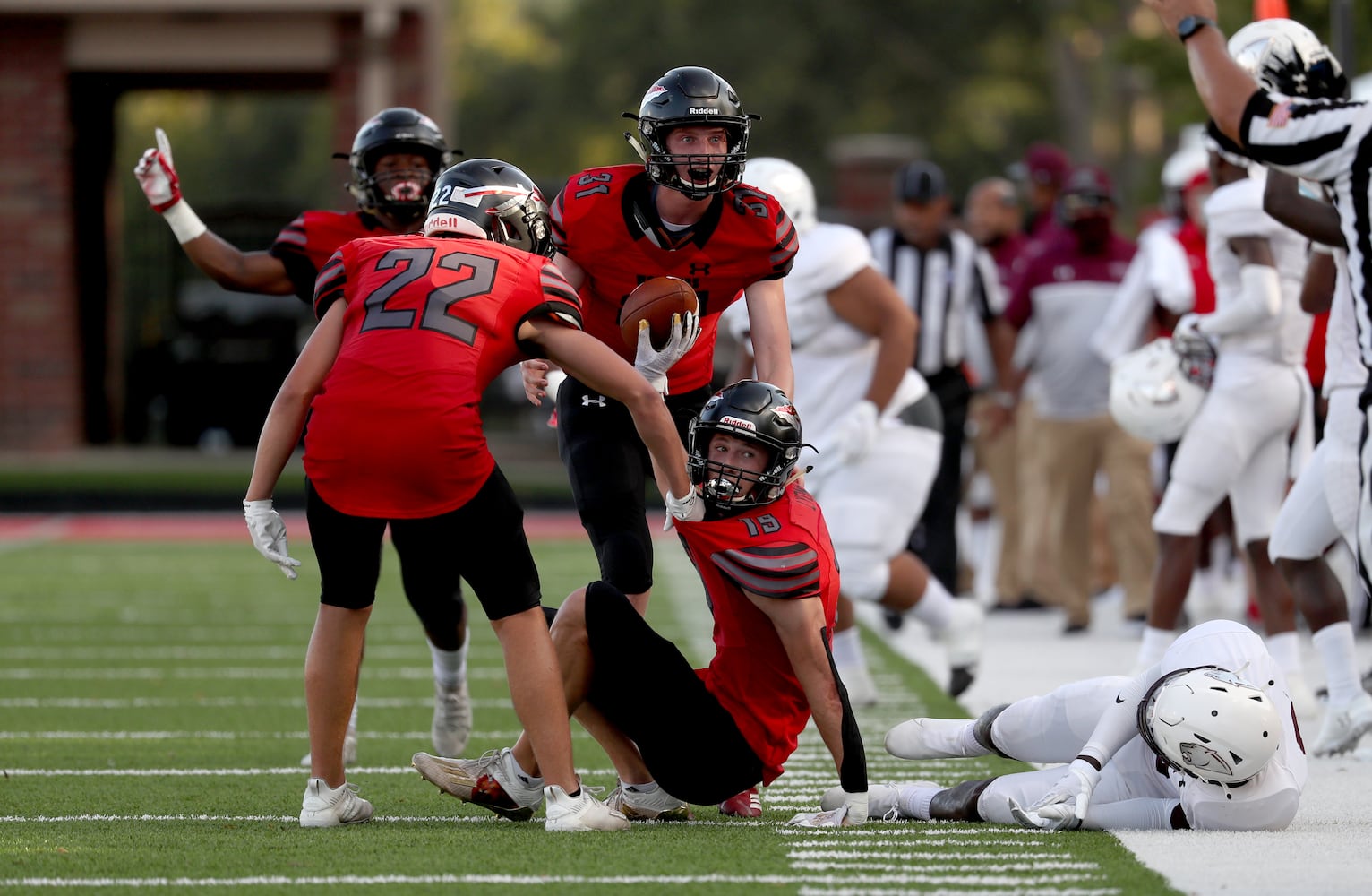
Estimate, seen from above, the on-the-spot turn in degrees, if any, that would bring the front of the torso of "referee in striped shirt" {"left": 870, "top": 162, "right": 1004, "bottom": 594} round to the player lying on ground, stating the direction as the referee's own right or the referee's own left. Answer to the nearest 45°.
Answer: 0° — they already face them

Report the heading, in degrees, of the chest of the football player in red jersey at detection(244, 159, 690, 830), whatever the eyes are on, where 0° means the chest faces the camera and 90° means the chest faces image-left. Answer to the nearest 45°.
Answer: approximately 225°

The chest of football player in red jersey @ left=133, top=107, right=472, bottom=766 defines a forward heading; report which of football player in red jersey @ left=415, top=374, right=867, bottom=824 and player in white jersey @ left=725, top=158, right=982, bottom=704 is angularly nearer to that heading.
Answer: the football player in red jersey

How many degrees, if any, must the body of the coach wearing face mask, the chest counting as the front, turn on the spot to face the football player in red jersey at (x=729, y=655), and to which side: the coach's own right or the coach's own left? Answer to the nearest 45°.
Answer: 0° — they already face them

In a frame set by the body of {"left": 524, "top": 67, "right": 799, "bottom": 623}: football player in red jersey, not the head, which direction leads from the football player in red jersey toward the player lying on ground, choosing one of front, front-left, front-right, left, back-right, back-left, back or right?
front-left
